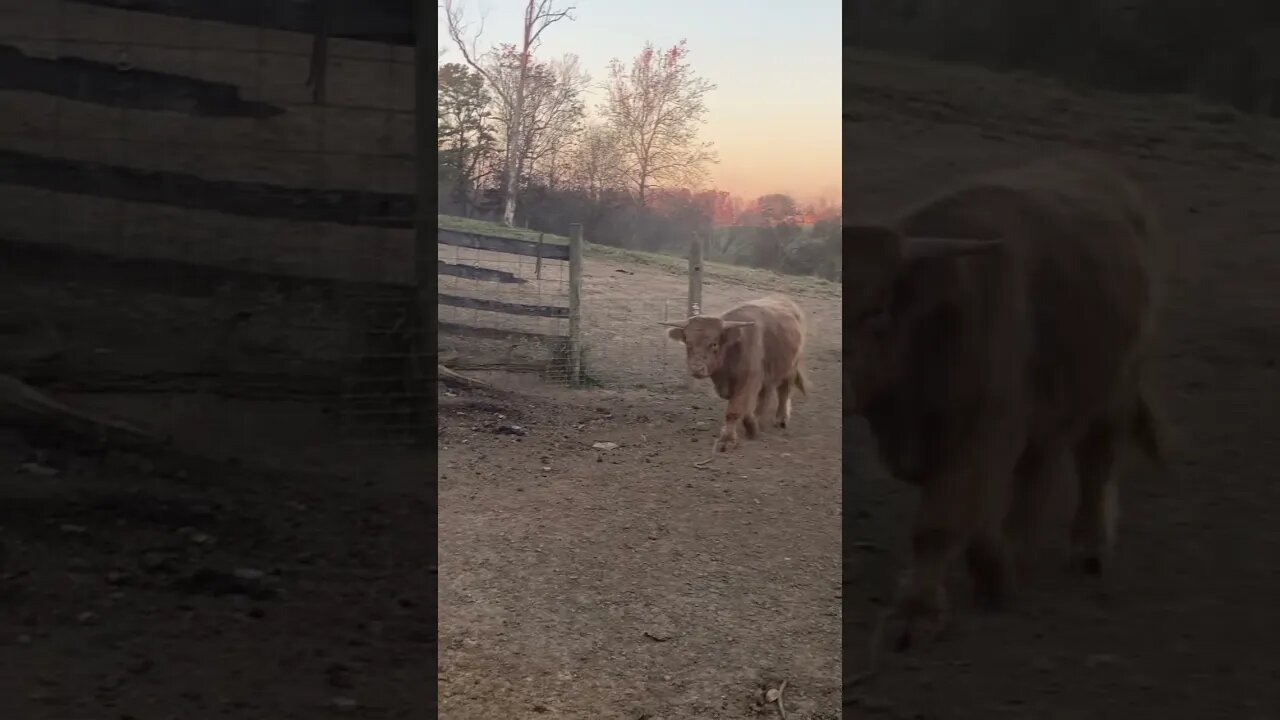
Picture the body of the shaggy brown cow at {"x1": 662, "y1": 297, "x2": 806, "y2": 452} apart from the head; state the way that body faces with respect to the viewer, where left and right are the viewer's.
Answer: facing the viewer and to the left of the viewer
